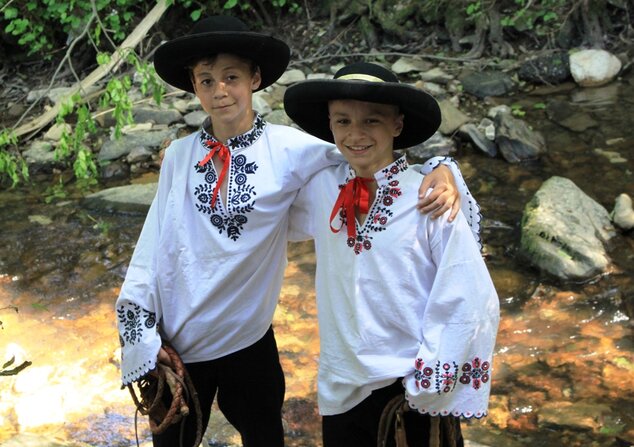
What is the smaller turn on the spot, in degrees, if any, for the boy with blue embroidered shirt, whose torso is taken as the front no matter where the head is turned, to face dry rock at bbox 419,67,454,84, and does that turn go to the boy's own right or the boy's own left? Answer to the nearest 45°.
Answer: approximately 180°

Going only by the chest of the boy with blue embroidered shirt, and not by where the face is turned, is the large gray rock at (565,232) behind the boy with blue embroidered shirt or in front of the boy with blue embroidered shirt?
behind

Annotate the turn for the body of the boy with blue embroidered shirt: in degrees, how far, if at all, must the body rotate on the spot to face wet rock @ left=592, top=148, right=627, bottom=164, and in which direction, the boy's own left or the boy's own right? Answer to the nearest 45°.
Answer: approximately 135° to the boy's own left

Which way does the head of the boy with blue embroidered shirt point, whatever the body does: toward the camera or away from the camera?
toward the camera

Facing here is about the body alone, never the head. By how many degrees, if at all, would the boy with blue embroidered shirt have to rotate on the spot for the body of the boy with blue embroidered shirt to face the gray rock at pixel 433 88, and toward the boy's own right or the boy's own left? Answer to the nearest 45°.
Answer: approximately 180°

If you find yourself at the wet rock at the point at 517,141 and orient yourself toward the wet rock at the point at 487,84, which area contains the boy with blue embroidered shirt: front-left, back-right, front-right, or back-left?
back-left

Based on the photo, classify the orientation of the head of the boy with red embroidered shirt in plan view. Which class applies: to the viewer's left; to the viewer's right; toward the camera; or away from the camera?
toward the camera

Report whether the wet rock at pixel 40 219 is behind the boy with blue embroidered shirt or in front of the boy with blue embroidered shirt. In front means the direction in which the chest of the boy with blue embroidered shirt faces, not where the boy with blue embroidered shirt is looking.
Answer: behind

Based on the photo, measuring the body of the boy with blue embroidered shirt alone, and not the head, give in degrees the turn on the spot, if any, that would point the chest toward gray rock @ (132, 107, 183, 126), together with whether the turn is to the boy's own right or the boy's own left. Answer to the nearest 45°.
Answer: approximately 180°

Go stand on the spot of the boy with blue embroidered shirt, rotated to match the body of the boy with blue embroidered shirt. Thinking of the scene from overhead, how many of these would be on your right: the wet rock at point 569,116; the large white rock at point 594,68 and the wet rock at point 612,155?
0

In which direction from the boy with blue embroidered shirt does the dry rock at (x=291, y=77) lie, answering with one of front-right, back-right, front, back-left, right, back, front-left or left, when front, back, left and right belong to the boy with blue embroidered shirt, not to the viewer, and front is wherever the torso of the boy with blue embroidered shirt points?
back

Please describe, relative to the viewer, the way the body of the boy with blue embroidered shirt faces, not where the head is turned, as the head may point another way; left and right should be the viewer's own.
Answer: facing the viewer

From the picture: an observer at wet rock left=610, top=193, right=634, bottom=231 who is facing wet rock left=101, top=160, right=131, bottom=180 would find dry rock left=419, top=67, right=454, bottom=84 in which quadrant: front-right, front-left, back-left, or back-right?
front-right

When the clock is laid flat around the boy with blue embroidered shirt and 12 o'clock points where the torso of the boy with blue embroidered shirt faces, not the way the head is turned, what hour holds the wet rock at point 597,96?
The wet rock is roughly at 7 o'clock from the boy with blue embroidered shirt.

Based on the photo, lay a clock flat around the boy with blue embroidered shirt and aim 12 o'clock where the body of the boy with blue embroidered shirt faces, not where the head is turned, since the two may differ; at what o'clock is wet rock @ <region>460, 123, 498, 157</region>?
The wet rock is roughly at 7 o'clock from the boy with blue embroidered shirt.
